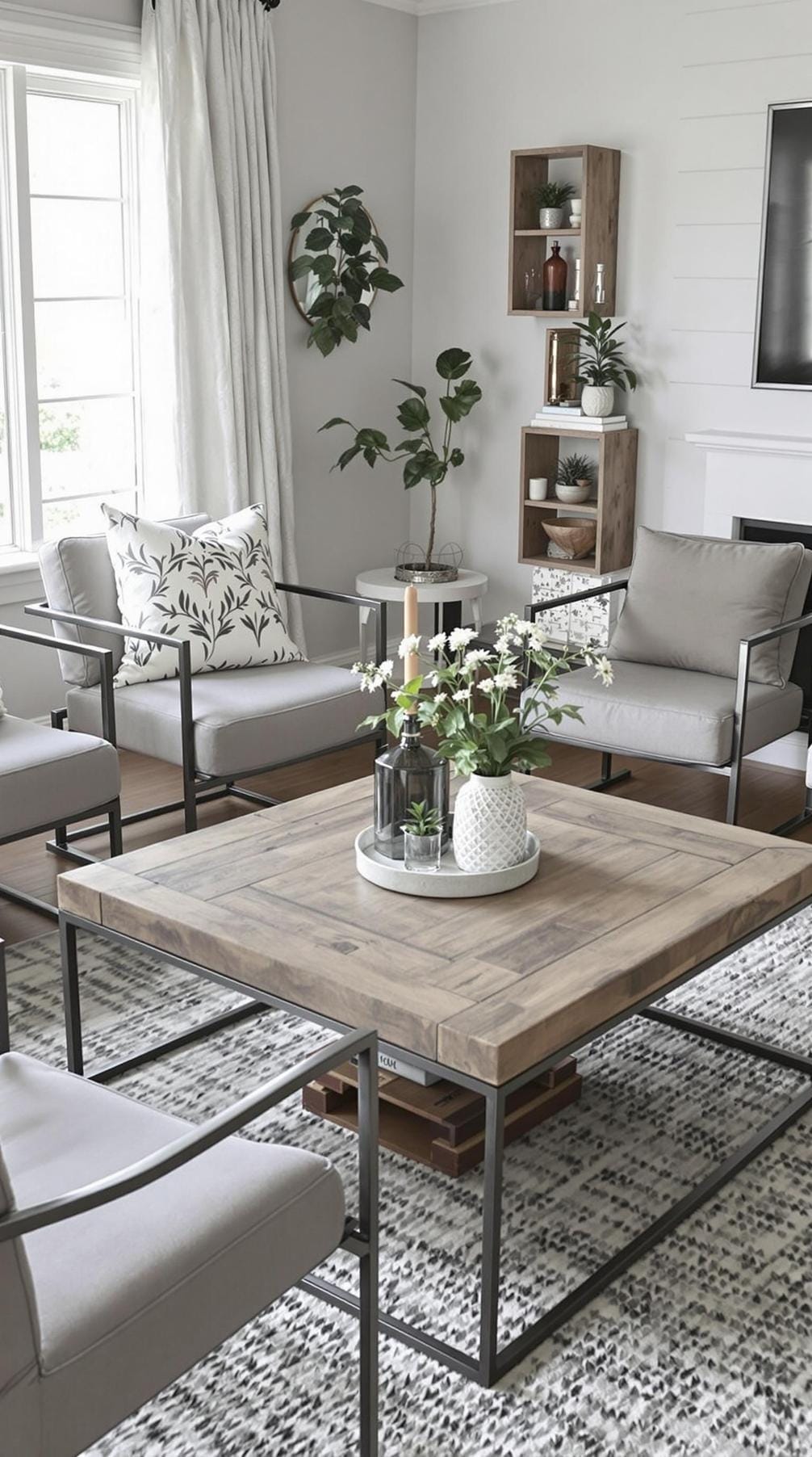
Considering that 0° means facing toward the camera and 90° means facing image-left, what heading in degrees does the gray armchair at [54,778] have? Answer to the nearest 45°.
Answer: approximately 315°

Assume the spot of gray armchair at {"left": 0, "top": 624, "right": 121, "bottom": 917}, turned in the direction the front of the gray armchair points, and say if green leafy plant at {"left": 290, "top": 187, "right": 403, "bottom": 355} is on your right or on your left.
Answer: on your left

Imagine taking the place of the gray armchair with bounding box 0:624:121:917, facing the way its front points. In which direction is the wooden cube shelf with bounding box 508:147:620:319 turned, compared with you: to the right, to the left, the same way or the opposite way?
to the right

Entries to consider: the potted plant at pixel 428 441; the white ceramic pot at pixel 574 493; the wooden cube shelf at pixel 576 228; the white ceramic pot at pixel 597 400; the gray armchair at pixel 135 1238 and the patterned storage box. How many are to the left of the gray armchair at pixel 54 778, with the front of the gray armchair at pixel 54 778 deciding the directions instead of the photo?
5

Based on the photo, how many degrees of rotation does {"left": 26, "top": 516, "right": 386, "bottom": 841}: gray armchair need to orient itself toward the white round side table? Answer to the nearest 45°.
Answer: approximately 90° to its left

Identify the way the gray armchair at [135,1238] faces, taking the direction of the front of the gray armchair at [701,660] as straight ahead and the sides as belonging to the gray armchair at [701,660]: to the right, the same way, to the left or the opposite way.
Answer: the opposite way

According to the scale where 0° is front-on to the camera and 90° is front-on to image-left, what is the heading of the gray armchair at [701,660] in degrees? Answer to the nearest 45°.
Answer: approximately 45°

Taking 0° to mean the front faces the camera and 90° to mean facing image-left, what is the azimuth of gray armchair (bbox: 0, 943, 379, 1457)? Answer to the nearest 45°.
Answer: approximately 225°
